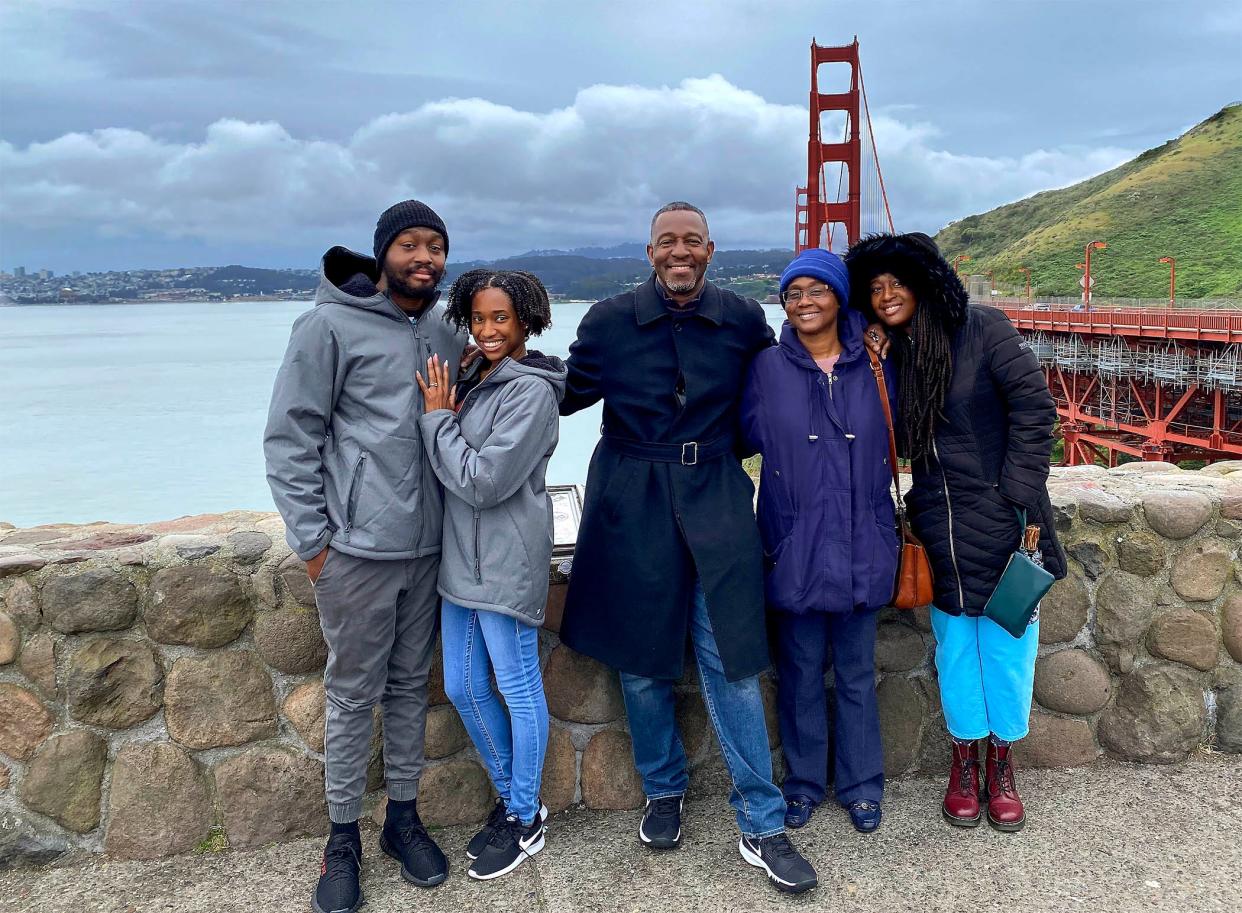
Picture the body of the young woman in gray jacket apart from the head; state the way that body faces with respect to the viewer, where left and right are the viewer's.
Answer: facing the viewer and to the left of the viewer

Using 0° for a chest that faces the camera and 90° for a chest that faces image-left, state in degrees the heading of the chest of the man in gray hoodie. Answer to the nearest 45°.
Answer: approximately 315°

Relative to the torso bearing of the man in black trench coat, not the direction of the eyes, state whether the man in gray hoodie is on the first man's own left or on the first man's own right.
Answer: on the first man's own right

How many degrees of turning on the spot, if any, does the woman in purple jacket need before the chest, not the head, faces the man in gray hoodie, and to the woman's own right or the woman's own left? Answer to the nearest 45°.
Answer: approximately 90° to the woman's own right

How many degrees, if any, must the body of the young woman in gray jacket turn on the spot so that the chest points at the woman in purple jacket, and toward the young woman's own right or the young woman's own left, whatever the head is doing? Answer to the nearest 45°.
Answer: approximately 135° to the young woman's own left

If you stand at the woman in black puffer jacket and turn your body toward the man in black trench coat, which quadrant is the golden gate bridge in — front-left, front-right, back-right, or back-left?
back-right

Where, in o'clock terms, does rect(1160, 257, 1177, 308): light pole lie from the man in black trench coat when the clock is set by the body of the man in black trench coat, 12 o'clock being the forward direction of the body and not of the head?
The light pole is roughly at 7 o'clock from the man in black trench coat.

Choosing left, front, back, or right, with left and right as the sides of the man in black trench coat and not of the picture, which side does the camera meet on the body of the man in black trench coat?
front

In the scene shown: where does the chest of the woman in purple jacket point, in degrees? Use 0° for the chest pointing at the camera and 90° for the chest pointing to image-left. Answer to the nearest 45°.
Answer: approximately 0°

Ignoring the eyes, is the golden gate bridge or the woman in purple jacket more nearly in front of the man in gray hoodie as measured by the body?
the woman in purple jacket

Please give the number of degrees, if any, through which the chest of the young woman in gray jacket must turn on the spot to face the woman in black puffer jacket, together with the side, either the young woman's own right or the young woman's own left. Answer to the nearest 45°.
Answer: approximately 135° to the young woman's own left
